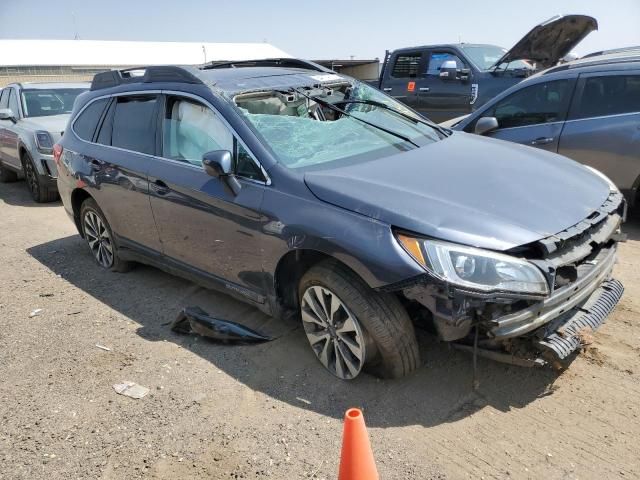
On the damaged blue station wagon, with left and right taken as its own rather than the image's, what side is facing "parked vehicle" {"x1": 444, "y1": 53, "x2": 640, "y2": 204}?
left

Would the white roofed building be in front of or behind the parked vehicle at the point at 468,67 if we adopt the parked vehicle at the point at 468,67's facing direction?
behind

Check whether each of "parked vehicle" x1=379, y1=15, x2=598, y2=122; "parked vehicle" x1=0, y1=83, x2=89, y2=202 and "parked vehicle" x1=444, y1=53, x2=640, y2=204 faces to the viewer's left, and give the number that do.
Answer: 1

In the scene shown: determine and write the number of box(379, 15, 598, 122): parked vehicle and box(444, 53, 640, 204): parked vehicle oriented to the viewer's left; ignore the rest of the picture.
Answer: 1

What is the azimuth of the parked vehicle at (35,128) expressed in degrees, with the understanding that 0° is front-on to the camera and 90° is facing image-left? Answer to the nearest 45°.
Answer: approximately 315°

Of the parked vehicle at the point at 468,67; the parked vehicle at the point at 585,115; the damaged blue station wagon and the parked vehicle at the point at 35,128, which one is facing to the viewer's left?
the parked vehicle at the point at 585,115

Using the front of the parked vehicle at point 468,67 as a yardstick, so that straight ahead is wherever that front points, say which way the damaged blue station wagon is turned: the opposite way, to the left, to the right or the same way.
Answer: the same way

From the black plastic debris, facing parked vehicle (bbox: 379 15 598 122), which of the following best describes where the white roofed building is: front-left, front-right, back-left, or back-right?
front-left

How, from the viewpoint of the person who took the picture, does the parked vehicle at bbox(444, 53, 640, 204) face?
facing to the left of the viewer

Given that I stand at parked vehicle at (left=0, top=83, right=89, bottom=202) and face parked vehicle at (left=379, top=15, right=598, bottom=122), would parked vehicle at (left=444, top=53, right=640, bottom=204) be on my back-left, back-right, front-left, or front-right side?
front-right

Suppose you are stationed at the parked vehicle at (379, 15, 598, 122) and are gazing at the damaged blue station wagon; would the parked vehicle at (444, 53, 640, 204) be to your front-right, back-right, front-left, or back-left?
front-left

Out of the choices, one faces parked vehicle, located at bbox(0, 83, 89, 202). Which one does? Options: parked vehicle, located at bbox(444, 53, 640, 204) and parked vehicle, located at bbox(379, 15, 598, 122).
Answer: parked vehicle, located at bbox(444, 53, 640, 204)

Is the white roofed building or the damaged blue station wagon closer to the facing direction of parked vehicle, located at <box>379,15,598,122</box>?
the damaged blue station wagon

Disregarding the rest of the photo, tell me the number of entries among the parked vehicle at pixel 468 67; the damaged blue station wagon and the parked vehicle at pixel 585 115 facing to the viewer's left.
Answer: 1

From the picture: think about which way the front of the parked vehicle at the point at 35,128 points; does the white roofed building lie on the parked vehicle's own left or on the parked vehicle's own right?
on the parked vehicle's own left

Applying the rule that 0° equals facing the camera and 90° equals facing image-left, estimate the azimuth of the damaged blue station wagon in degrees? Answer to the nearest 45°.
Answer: approximately 315°

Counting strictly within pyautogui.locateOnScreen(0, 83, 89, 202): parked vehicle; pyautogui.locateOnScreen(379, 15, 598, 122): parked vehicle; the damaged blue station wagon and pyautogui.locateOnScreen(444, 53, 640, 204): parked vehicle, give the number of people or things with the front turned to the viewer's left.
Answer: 1

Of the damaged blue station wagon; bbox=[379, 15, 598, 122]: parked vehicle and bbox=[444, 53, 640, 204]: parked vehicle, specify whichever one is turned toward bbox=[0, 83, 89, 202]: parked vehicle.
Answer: bbox=[444, 53, 640, 204]: parked vehicle
